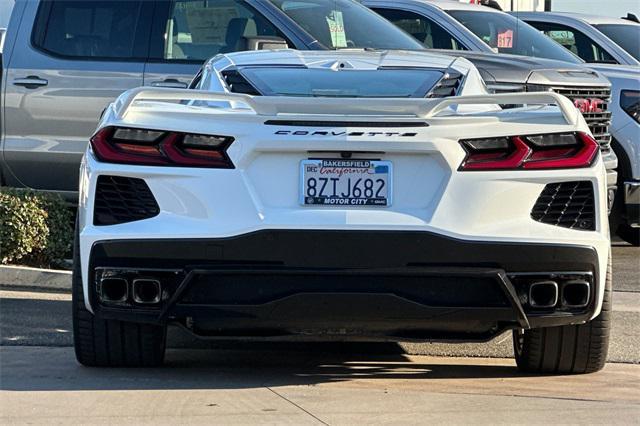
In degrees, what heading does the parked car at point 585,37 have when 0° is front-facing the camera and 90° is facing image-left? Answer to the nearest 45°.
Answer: approximately 315°

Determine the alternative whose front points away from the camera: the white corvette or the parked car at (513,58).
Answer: the white corvette

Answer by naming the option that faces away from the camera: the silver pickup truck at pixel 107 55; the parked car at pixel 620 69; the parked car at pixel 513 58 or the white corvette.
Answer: the white corvette

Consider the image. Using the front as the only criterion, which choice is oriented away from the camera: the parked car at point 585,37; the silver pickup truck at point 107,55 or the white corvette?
the white corvette

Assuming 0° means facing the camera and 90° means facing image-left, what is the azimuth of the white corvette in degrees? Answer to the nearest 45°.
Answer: approximately 180°

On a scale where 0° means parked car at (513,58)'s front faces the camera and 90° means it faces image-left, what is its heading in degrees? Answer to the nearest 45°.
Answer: approximately 315°

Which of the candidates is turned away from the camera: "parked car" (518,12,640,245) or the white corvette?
the white corvette

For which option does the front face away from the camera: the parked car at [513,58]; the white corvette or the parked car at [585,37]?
the white corvette

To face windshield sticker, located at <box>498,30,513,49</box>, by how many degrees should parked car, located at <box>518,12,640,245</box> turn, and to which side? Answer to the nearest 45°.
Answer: approximately 135° to its right

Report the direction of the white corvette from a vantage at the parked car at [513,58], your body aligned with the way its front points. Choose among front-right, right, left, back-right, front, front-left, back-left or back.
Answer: front-right
